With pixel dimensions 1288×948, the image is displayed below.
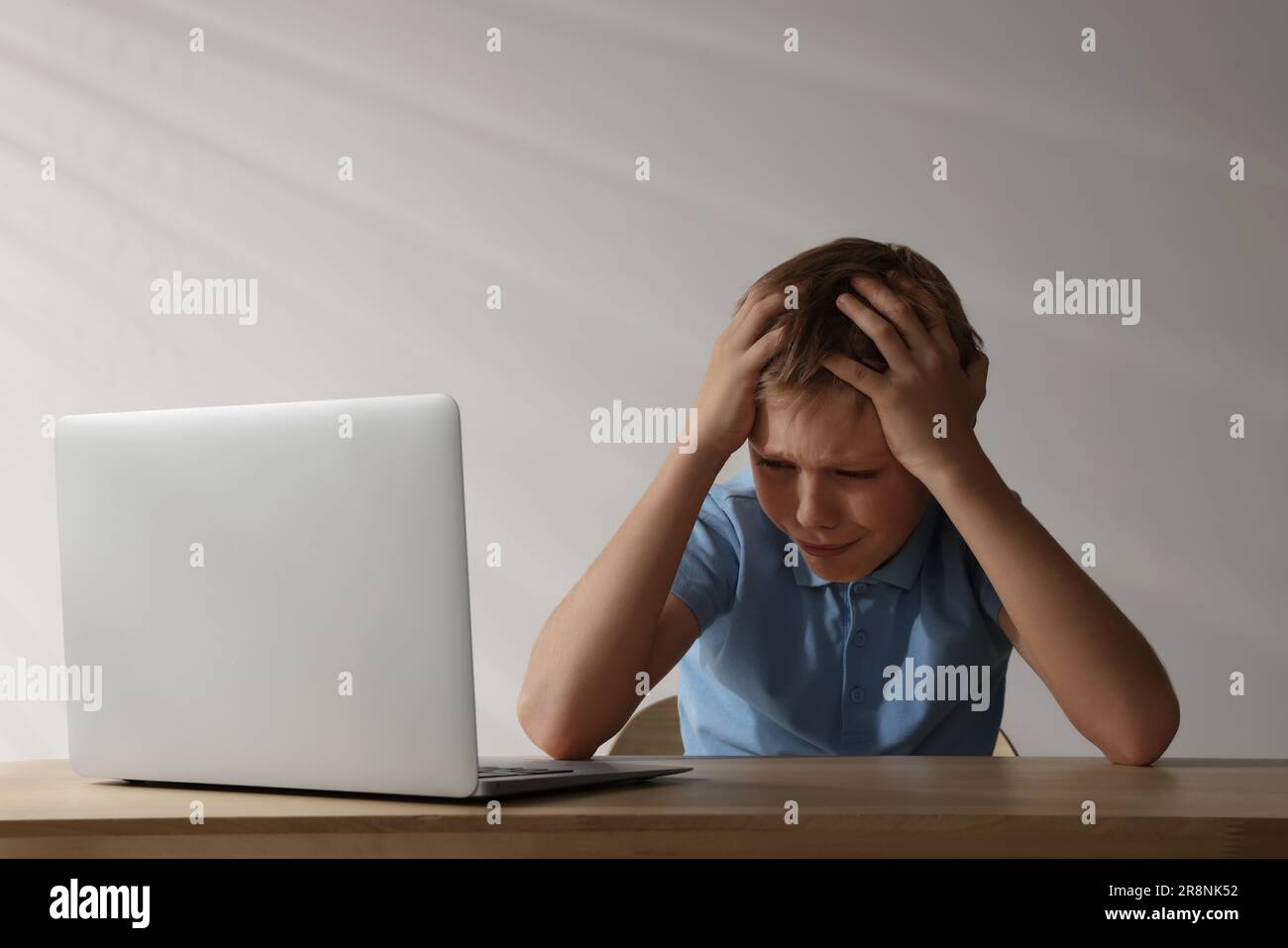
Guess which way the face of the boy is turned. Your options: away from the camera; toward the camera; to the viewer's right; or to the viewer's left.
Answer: toward the camera

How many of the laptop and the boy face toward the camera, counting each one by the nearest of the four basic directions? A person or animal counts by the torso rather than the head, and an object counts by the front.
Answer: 1

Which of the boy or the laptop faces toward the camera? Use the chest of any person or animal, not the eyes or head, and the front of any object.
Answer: the boy

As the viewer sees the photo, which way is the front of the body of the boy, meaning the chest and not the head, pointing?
toward the camera
